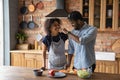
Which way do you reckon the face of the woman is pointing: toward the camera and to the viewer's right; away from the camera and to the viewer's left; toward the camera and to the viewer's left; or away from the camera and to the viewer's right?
toward the camera and to the viewer's right

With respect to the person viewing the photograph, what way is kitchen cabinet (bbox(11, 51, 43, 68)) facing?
facing the viewer

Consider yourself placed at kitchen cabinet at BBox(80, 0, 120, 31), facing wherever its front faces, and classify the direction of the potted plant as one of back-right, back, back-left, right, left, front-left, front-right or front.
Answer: right

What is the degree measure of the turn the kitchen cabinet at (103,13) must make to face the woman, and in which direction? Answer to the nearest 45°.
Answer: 0° — it already faces them

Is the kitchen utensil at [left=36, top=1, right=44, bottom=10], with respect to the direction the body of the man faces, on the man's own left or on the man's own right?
on the man's own right

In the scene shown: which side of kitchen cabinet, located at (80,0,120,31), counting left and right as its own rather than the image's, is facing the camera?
front

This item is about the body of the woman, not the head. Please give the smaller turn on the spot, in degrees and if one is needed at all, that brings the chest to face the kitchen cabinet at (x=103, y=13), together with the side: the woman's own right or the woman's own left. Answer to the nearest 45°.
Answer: approximately 90° to the woman's own left

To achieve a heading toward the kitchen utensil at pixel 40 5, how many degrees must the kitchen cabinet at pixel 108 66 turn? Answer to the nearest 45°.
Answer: approximately 90° to its right

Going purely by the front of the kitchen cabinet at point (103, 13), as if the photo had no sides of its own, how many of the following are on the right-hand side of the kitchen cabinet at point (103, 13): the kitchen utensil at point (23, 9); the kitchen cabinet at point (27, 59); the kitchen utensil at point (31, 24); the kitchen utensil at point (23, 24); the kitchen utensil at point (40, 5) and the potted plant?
6

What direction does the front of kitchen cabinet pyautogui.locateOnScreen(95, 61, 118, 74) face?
toward the camera

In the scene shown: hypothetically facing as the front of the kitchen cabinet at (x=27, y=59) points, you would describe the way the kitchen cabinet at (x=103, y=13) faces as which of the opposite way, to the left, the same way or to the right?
the same way

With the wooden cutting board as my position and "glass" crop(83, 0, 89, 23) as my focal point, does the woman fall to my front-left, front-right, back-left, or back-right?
front-left

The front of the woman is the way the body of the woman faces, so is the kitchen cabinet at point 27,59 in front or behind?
behind

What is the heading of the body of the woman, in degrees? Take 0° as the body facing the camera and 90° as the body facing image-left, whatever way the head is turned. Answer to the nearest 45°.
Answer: approximately 315°

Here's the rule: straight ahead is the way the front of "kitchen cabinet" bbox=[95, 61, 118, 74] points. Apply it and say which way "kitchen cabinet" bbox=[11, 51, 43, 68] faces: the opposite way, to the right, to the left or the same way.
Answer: the same way

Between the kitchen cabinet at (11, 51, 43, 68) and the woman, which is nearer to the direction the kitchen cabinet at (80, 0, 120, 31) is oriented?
the woman

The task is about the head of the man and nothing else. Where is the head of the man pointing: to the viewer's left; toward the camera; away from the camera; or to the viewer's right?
to the viewer's left

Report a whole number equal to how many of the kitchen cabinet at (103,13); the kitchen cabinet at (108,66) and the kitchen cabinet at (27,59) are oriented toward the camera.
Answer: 3

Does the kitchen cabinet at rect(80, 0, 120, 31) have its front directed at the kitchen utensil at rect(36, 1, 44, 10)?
no

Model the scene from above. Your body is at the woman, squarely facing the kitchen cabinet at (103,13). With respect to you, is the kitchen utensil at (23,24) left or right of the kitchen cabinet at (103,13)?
left
